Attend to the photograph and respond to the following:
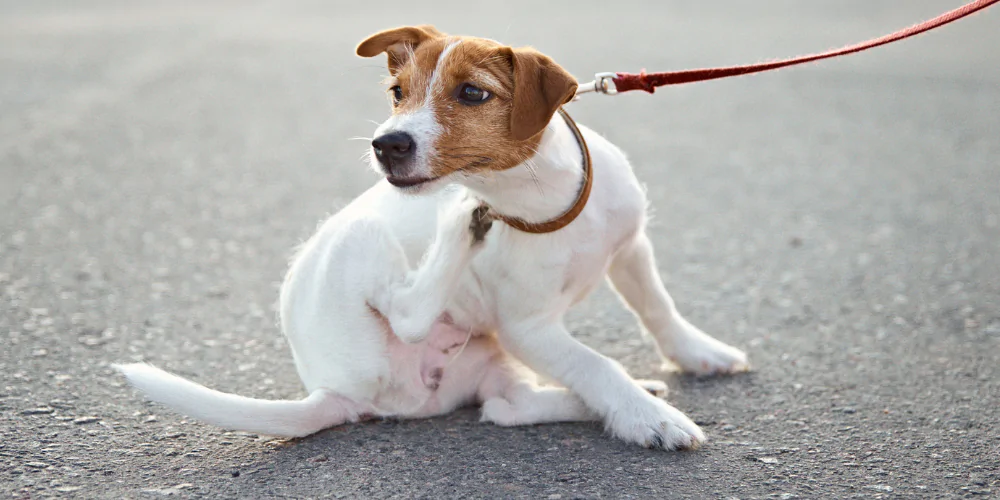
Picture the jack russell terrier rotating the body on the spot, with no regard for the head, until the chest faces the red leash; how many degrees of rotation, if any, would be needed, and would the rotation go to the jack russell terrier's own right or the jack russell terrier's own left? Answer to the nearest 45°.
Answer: approximately 90° to the jack russell terrier's own left

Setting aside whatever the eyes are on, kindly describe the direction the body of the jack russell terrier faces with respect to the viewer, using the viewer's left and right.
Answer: facing the viewer and to the right of the viewer
